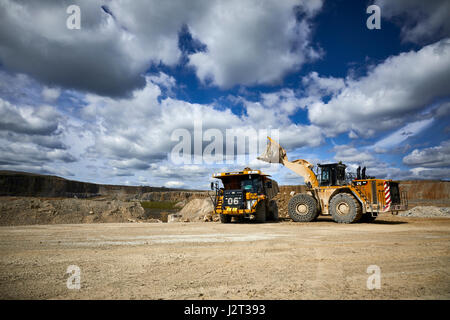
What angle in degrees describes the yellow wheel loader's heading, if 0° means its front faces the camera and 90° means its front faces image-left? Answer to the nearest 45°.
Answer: approximately 135°

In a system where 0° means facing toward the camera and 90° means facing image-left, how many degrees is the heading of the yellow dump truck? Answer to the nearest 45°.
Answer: approximately 45°

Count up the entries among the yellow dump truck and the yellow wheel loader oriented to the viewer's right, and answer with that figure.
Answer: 0

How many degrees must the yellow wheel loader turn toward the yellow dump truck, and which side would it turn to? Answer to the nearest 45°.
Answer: approximately 45° to its left

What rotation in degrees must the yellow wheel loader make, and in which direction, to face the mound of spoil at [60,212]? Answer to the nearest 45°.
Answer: approximately 45° to its left

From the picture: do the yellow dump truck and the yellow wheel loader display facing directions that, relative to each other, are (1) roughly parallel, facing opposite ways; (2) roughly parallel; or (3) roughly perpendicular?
roughly perpendicular

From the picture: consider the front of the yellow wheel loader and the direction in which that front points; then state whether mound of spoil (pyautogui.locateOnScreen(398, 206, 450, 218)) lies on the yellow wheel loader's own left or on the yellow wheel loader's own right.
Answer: on the yellow wheel loader's own right
